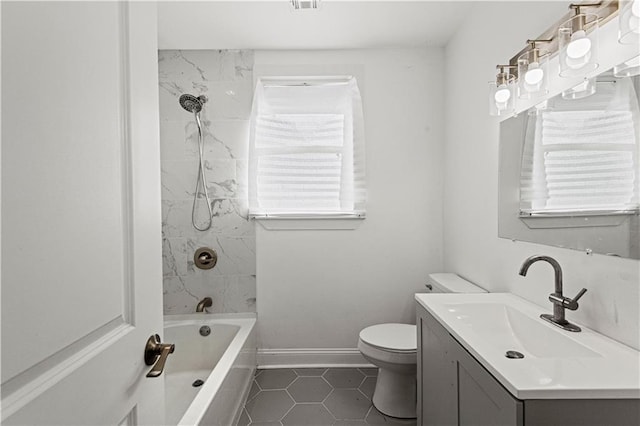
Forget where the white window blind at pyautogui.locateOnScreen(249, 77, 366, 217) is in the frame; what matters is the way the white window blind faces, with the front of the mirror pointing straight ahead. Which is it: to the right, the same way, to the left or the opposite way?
to the left

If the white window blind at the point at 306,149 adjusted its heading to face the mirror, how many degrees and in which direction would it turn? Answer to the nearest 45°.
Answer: approximately 45° to its left

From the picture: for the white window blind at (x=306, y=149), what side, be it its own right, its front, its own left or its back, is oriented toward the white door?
front

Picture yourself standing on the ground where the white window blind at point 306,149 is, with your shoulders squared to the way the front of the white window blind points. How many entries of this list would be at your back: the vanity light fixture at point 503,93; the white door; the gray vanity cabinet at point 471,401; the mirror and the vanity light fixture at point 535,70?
0

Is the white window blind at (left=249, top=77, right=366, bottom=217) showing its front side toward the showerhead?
no

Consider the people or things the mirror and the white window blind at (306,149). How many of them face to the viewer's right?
0

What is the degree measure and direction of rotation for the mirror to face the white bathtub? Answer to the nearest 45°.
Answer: approximately 45° to its right

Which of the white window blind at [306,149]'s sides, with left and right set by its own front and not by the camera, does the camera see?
front

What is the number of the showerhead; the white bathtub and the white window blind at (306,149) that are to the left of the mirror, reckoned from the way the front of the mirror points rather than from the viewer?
0

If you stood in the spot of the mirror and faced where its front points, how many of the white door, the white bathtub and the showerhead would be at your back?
0

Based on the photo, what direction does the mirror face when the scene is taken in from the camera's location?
facing the viewer and to the left of the viewer

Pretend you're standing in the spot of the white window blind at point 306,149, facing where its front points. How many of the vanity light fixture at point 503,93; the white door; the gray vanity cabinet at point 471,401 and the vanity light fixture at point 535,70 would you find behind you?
0
